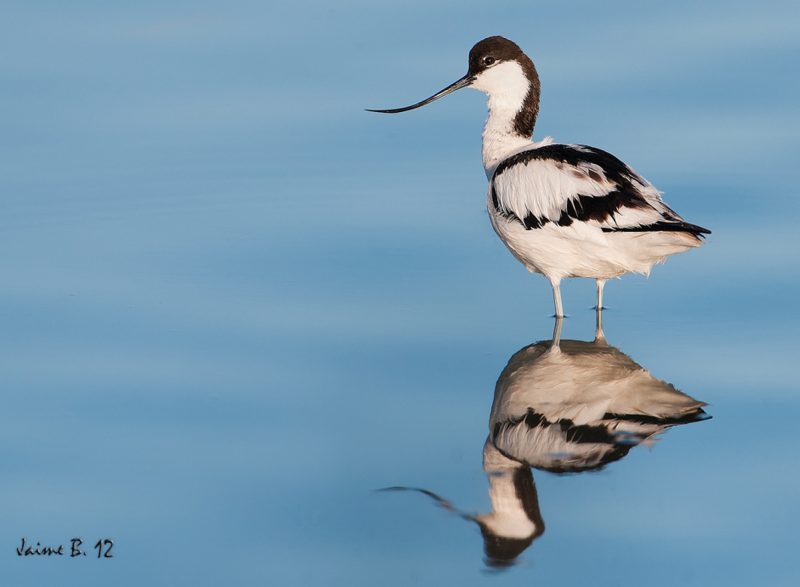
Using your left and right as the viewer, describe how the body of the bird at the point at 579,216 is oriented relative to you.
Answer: facing to the left of the viewer
